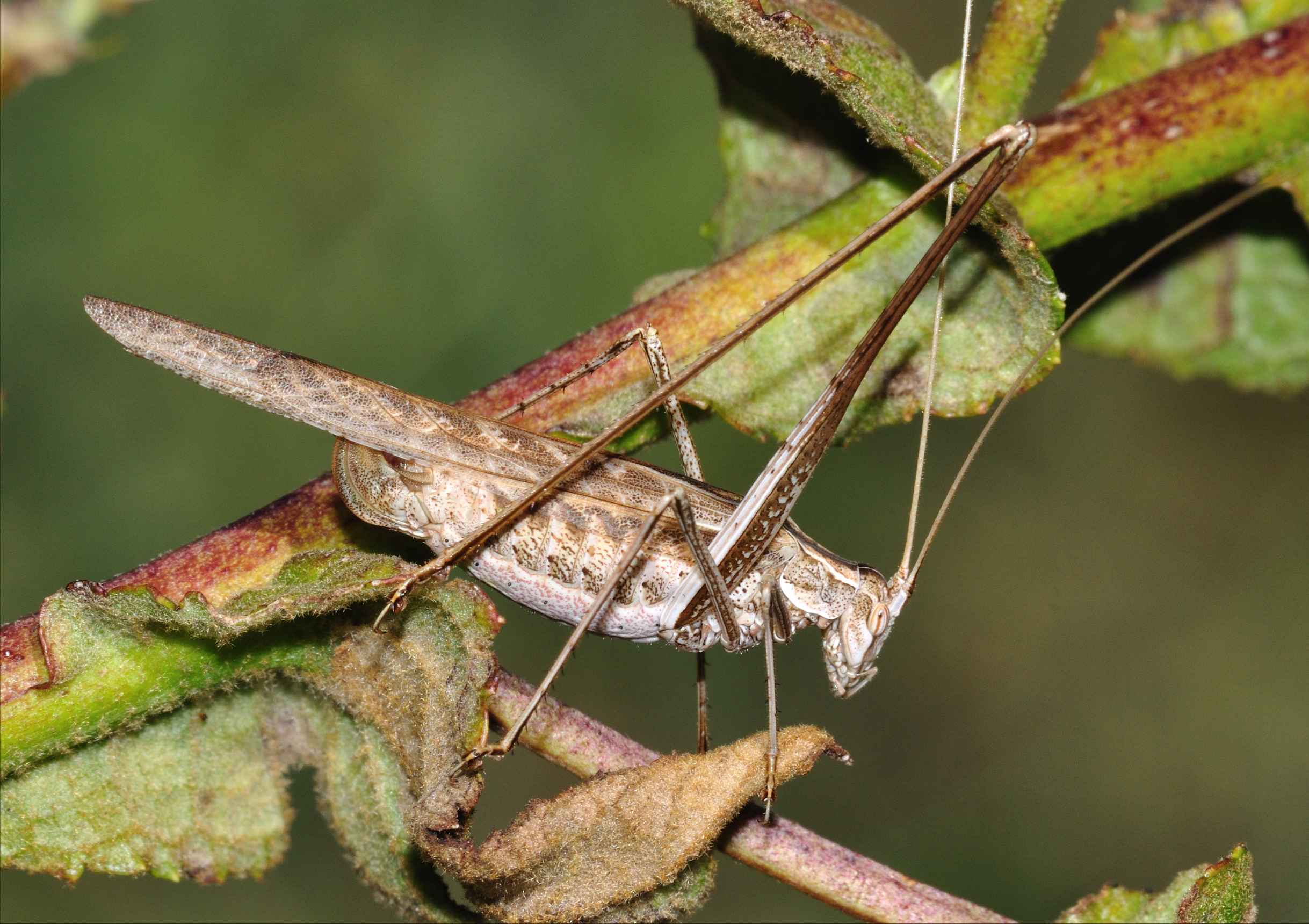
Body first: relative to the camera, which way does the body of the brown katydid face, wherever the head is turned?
to the viewer's right

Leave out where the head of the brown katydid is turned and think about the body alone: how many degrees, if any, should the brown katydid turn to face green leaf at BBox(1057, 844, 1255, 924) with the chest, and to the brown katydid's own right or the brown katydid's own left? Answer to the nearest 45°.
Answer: approximately 45° to the brown katydid's own right

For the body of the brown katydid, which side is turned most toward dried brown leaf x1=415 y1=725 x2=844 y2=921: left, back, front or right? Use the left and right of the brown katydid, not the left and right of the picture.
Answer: right
